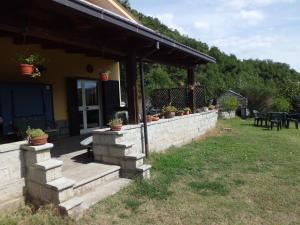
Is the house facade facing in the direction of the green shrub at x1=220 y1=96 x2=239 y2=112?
no

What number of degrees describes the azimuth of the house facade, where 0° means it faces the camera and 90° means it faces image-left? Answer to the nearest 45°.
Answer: approximately 315°
